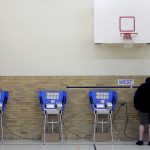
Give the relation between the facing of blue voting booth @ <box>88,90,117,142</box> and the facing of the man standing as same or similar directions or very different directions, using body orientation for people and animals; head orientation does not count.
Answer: very different directions

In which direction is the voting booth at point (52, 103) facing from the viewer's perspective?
toward the camera

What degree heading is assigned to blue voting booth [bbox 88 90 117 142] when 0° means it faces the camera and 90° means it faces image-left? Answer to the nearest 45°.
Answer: approximately 0°

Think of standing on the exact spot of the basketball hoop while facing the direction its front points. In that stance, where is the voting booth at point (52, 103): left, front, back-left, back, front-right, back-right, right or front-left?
right

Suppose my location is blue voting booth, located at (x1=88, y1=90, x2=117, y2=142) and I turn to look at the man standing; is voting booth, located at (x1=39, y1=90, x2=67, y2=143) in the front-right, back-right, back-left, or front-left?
back-right

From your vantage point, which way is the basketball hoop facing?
toward the camera

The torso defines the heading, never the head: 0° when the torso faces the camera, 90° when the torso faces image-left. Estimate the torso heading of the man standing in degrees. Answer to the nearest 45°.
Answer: approximately 180°

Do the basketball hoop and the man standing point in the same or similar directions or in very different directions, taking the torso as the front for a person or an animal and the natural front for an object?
very different directions
